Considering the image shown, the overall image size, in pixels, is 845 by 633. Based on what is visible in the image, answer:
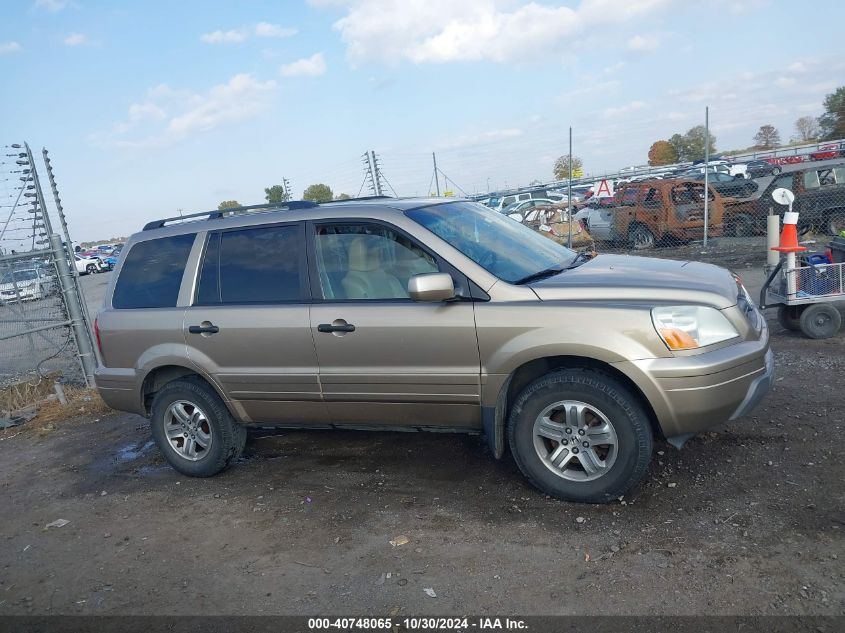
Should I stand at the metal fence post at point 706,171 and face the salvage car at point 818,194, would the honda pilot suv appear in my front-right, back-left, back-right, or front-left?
back-right

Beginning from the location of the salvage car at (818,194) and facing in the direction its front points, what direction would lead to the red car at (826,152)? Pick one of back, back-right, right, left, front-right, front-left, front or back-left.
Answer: right

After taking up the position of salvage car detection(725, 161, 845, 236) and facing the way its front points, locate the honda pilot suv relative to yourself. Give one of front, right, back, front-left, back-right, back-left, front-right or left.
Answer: left

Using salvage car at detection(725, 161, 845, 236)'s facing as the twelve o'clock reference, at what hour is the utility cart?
The utility cart is roughly at 9 o'clock from the salvage car.

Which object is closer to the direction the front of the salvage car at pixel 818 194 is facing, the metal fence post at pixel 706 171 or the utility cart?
the metal fence post

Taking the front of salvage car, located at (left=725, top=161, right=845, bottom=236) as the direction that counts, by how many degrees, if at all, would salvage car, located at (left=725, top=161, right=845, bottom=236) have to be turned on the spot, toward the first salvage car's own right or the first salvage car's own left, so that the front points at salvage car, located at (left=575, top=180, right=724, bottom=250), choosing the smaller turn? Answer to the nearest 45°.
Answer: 0° — it already faces it

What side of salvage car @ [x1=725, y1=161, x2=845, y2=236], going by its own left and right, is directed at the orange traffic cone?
left

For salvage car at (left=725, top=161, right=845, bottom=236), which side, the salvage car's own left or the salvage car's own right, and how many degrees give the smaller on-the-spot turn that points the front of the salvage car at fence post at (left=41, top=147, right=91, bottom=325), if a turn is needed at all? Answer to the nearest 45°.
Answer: approximately 45° to the salvage car's own left

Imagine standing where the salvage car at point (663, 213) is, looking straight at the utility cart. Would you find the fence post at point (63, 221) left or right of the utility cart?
right

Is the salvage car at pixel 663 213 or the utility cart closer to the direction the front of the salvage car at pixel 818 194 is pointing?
the salvage car

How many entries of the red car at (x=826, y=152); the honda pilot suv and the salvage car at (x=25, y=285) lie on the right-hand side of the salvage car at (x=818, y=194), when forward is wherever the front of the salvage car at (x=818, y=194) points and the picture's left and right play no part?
1

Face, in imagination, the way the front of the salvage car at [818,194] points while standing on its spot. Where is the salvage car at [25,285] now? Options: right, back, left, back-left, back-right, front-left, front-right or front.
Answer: front-left

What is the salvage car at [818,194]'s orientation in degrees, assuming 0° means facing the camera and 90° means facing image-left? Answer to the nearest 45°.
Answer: approximately 90°

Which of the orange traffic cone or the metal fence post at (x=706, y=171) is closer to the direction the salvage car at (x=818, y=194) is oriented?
the metal fence post
